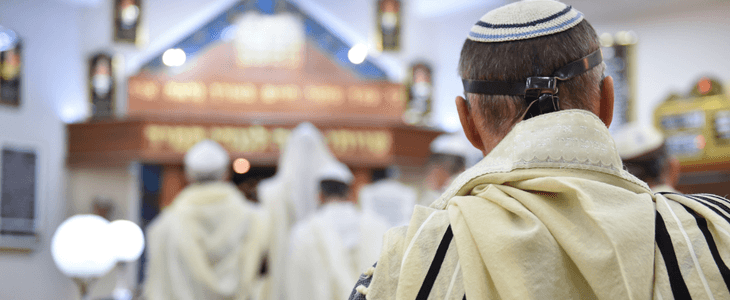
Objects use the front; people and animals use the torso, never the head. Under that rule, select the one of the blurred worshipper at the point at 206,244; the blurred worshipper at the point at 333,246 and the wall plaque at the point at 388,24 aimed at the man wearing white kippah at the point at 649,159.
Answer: the wall plaque

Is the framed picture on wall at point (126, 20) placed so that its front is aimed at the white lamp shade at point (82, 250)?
yes

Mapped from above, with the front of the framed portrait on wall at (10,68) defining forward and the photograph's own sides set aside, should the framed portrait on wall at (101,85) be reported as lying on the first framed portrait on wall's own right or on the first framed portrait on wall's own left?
on the first framed portrait on wall's own left

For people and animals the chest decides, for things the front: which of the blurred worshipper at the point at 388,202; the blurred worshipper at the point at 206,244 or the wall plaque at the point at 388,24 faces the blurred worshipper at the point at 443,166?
the wall plaque

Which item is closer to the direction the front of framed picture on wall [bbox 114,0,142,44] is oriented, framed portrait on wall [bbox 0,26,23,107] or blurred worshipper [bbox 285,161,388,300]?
the blurred worshipper

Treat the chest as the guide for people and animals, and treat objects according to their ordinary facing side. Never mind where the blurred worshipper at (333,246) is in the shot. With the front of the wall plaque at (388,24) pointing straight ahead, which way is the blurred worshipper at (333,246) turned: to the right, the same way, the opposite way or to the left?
the opposite way

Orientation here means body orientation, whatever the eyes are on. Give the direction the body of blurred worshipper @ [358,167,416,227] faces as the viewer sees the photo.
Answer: away from the camera

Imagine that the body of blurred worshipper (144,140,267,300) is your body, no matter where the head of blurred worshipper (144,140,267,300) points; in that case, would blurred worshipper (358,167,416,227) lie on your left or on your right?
on your right

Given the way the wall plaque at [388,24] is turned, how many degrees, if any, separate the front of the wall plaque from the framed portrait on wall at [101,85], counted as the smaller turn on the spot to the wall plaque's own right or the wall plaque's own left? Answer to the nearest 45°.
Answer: approximately 90° to the wall plaque's own right

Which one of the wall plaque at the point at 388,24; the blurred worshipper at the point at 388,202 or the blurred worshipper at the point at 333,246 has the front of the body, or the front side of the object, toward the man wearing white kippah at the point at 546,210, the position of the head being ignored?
the wall plaque

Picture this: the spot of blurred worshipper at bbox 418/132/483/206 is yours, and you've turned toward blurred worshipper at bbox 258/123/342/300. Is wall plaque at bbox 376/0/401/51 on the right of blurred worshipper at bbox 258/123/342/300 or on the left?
right

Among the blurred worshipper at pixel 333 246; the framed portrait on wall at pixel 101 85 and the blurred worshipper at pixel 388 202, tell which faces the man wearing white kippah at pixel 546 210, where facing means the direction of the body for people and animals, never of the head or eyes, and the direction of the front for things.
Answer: the framed portrait on wall
